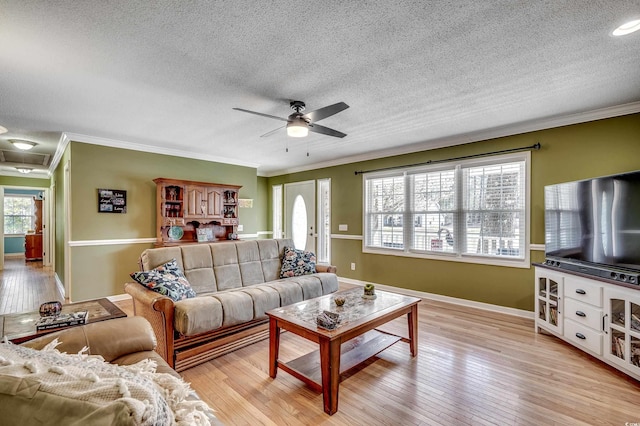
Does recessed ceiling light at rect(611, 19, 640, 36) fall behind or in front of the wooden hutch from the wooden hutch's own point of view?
in front

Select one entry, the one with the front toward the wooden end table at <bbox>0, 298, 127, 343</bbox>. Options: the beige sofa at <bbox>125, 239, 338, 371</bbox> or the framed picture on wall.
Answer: the framed picture on wall

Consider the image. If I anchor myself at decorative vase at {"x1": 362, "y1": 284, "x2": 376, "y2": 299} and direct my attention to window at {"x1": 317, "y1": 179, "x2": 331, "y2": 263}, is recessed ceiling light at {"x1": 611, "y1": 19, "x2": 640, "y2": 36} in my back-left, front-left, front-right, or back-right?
back-right

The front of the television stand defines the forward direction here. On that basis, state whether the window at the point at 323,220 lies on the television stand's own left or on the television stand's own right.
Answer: on the television stand's own right

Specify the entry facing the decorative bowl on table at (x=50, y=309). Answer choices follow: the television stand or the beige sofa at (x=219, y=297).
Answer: the television stand

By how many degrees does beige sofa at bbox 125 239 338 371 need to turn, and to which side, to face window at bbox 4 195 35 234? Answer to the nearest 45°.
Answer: approximately 180°

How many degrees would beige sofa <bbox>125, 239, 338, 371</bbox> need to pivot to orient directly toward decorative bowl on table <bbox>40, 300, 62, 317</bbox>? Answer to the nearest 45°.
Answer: approximately 90° to its right

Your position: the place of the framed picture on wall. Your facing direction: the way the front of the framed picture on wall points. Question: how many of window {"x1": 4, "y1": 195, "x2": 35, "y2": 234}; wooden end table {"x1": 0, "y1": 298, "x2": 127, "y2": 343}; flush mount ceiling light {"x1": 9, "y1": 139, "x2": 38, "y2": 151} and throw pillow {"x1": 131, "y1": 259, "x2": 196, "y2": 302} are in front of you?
2

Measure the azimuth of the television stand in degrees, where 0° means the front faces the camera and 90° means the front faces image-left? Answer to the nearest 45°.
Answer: approximately 45°

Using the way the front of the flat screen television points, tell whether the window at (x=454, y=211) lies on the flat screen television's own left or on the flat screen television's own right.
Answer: on the flat screen television's own right

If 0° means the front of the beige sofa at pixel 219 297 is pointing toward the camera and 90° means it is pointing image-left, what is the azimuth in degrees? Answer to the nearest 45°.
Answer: approximately 315°

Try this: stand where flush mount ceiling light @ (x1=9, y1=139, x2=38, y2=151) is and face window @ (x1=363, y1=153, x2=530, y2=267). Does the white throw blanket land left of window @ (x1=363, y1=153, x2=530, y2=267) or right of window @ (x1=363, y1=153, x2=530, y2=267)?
right
